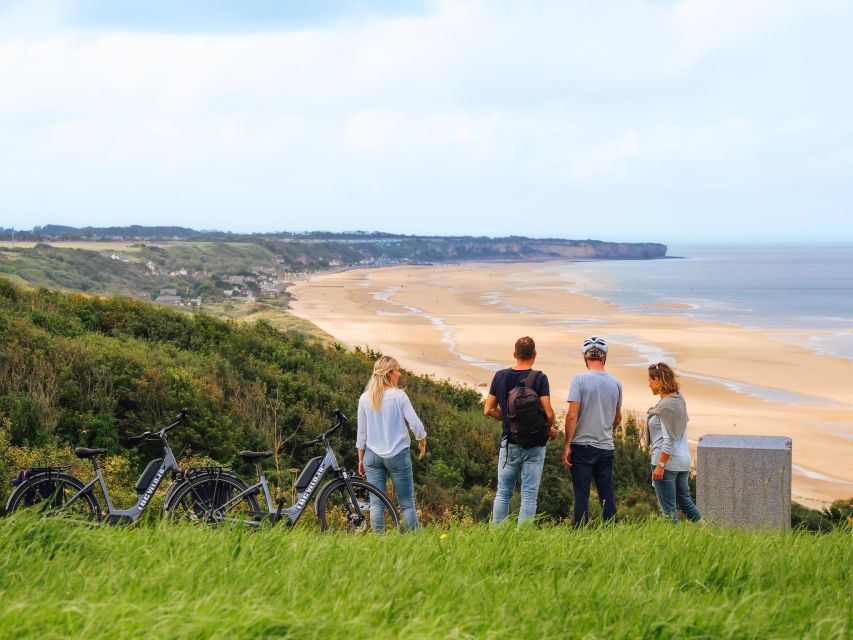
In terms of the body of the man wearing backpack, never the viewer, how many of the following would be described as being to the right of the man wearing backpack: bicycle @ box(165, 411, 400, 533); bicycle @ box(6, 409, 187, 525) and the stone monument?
1

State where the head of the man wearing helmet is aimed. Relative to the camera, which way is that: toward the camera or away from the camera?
away from the camera

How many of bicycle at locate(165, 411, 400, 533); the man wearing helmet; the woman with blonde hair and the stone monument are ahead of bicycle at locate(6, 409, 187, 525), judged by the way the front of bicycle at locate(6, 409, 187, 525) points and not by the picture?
4

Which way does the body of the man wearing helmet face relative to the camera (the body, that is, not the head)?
away from the camera

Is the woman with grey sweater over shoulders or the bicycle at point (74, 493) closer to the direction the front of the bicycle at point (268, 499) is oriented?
the woman with grey sweater over shoulders

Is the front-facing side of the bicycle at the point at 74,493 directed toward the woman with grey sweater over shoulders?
yes

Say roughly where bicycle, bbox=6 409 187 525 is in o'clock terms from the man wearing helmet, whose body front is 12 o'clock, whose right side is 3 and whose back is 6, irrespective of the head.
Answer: The bicycle is roughly at 8 o'clock from the man wearing helmet.

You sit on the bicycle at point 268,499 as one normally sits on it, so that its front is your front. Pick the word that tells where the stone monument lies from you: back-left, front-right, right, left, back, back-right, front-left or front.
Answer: front

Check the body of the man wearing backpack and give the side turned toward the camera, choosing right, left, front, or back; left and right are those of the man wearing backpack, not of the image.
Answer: back

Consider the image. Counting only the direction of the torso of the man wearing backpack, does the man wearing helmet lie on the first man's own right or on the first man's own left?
on the first man's own right

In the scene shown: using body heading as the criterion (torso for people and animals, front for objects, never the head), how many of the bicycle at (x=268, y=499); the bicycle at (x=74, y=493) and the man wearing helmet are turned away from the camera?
1

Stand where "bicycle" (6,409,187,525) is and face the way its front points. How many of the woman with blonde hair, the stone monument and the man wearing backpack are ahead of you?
3

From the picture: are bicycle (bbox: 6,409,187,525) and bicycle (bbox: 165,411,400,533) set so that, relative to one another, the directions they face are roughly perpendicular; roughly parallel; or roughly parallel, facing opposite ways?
roughly parallel

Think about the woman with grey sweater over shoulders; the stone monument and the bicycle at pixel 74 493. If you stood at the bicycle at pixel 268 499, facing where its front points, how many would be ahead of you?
2

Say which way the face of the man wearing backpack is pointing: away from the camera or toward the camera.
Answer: away from the camera

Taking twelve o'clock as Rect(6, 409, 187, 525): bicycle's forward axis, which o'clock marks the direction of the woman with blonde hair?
The woman with blonde hair is roughly at 12 o'clock from the bicycle.

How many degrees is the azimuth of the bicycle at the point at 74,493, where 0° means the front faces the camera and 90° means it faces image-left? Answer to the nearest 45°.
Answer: approximately 270°

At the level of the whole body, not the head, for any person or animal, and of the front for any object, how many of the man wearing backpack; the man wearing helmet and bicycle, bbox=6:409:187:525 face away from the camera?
2

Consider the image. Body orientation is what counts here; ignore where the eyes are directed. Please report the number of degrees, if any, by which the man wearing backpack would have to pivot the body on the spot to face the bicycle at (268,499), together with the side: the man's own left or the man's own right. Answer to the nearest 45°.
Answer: approximately 135° to the man's own left

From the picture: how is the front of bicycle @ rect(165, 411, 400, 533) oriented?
to the viewer's right
